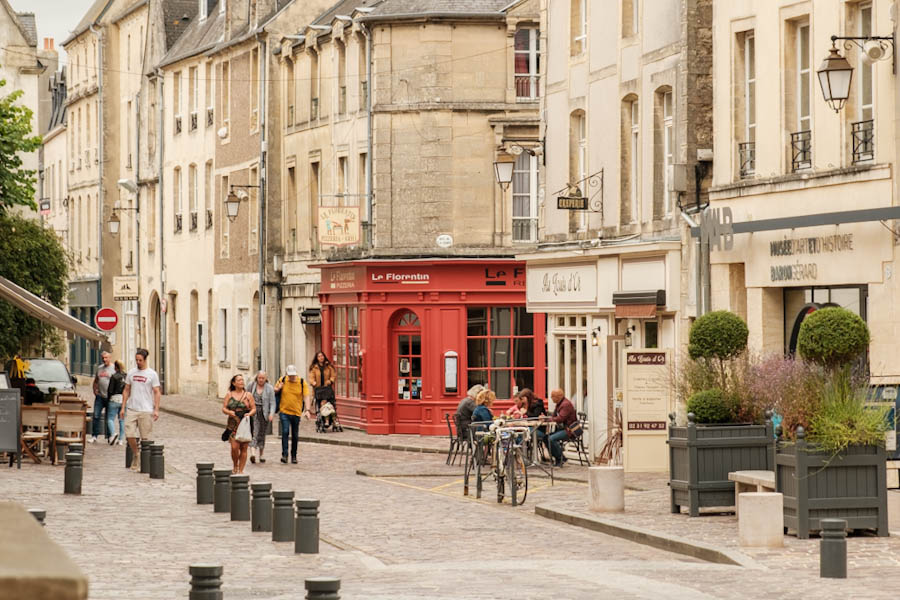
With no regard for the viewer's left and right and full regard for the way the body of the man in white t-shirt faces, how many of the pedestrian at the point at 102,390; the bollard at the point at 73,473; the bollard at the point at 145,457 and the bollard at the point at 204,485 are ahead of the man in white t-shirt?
3

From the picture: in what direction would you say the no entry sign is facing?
toward the camera

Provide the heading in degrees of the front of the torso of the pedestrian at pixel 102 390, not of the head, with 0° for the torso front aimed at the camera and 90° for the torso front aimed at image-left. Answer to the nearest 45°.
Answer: approximately 0°

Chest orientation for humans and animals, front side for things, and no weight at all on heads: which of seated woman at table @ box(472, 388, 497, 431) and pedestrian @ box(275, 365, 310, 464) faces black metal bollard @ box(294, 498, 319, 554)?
the pedestrian

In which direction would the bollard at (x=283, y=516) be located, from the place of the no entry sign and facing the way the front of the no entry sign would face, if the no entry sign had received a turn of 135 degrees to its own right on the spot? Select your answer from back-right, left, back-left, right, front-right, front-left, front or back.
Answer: back-left

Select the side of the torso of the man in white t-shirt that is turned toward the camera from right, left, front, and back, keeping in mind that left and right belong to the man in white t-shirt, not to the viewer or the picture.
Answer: front

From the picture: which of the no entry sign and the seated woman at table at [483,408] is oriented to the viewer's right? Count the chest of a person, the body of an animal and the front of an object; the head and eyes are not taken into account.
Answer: the seated woman at table

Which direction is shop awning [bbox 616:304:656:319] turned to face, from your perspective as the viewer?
facing the viewer

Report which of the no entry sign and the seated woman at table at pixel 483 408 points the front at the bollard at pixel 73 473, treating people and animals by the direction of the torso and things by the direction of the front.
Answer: the no entry sign

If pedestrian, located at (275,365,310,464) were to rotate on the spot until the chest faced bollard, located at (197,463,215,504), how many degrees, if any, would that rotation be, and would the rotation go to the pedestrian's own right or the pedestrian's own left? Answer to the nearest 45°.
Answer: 0° — they already face it

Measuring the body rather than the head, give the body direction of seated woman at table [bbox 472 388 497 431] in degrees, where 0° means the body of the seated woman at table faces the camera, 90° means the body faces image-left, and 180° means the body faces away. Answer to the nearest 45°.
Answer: approximately 270°

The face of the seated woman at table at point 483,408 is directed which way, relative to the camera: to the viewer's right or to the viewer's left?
to the viewer's right

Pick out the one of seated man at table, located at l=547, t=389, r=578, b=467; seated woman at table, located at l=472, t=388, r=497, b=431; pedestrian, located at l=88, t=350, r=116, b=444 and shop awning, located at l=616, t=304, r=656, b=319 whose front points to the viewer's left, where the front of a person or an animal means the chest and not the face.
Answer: the seated man at table

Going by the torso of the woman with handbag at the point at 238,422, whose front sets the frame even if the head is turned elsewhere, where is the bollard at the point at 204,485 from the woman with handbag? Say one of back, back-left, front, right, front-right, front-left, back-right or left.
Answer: front

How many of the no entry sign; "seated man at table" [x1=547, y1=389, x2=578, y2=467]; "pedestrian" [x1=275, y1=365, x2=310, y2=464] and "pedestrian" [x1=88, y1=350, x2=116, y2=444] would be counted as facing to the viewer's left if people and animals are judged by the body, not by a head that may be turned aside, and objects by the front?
1

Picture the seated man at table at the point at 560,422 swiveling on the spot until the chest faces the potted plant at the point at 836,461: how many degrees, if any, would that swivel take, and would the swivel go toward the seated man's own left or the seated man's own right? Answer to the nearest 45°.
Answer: approximately 90° to the seated man's own left
